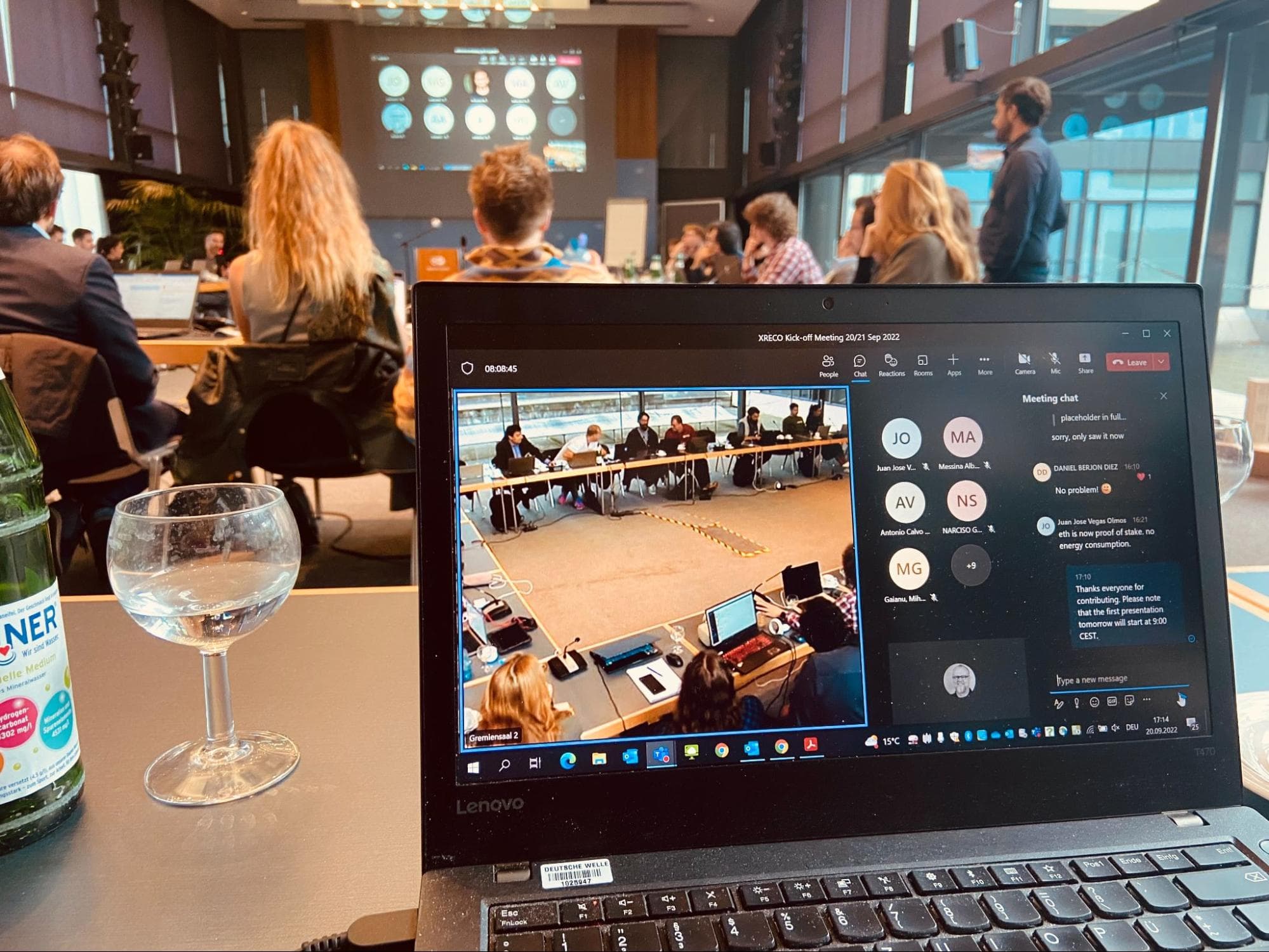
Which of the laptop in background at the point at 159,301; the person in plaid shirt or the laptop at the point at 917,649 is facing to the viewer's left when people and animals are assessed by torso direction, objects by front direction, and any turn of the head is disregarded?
the person in plaid shirt

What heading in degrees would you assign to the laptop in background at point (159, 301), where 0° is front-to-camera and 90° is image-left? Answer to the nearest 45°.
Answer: approximately 0°

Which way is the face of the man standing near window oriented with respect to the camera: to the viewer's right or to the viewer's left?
to the viewer's left

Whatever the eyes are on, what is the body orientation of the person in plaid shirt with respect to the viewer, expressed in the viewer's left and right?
facing to the left of the viewer

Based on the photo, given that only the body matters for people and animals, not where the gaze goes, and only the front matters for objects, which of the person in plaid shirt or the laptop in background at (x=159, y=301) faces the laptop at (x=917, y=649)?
the laptop in background

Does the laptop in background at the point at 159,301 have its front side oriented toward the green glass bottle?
yes

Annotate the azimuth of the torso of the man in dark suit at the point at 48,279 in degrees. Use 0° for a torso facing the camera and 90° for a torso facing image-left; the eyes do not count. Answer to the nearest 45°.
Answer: approximately 180°

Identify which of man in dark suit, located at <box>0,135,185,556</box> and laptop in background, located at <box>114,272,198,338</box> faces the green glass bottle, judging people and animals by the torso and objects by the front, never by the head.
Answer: the laptop in background

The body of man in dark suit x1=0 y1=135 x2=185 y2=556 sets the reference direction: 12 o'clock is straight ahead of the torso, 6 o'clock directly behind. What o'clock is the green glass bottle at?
The green glass bottle is roughly at 6 o'clock from the man in dark suit.

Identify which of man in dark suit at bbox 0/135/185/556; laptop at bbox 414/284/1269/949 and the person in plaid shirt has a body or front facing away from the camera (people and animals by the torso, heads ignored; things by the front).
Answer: the man in dark suit

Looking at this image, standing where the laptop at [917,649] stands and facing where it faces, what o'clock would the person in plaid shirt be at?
The person in plaid shirt is roughly at 6 o'clock from the laptop.

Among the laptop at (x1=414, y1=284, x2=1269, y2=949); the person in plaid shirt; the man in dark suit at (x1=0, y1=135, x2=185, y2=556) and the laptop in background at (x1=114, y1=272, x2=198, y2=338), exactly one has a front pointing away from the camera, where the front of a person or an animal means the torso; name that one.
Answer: the man in dark suit
